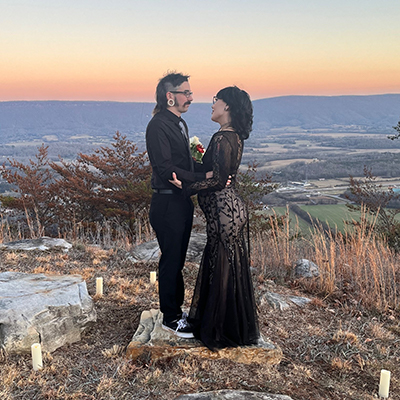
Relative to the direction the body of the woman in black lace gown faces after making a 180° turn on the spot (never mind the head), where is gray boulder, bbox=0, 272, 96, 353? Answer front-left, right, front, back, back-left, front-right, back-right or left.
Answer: back

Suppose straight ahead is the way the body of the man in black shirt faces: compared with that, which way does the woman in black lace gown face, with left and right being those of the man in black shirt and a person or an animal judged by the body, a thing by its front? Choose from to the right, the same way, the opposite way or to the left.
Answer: the opposite way

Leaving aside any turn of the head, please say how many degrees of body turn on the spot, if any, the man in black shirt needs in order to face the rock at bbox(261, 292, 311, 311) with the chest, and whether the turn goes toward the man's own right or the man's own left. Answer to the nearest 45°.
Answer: approximately 45° to the man's own left

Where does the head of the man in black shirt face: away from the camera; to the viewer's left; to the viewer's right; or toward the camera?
to the viewer's right

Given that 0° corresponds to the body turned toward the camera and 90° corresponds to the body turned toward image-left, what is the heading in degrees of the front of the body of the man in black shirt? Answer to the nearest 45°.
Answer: approximately 270°

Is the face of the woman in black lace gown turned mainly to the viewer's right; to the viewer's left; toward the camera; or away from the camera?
to the viewer's left

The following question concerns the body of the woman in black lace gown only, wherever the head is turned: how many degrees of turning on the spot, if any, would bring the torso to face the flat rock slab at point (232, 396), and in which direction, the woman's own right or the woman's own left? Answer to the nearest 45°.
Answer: approximately 90° to the woman's own left

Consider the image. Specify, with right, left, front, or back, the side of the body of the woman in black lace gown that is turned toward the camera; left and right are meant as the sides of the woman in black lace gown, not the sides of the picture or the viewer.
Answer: left

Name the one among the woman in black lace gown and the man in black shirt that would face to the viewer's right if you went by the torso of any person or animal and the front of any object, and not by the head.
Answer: the man in black shirt

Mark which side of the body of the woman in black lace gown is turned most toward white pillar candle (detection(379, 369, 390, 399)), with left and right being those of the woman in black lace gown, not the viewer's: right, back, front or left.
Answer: back

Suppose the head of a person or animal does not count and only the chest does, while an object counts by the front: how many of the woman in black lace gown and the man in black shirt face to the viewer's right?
1
